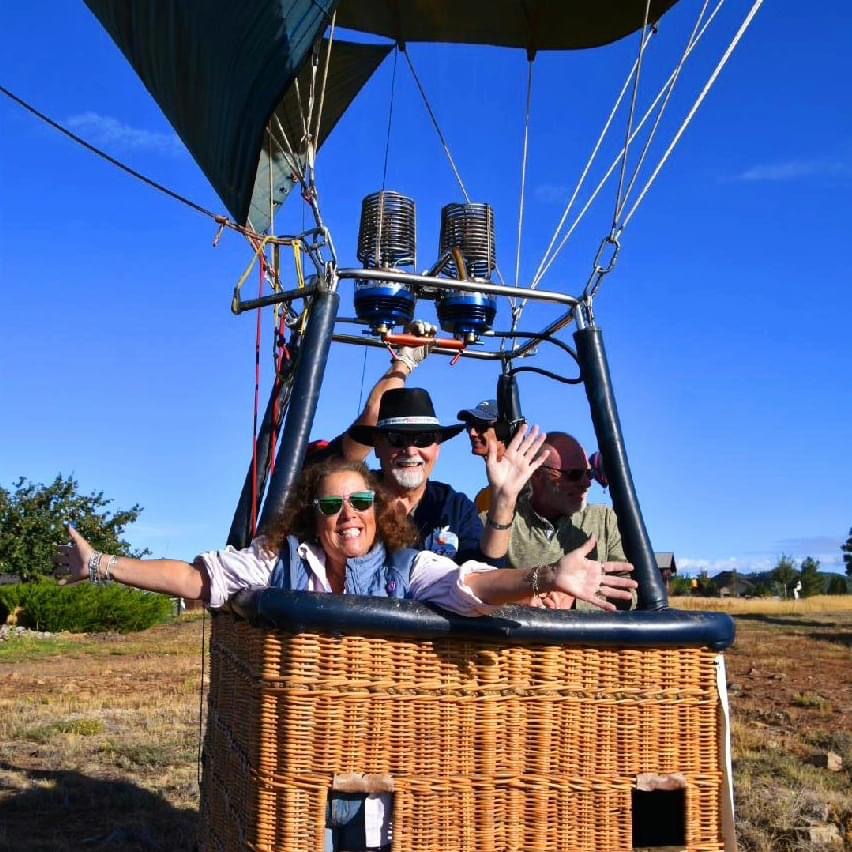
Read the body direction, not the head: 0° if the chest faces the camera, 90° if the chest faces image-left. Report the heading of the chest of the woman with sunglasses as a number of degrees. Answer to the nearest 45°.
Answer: approximately 0°

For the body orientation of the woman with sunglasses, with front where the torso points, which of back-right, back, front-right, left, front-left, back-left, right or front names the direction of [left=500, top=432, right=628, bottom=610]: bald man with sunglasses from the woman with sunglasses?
back-left

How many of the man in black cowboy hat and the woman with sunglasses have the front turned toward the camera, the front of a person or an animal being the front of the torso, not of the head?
2

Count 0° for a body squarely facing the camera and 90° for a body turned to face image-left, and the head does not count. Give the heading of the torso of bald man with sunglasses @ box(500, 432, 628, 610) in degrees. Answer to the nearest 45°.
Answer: approximately 315°

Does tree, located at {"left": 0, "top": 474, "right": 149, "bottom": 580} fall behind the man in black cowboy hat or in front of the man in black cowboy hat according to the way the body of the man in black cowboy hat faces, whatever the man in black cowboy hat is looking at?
behind
